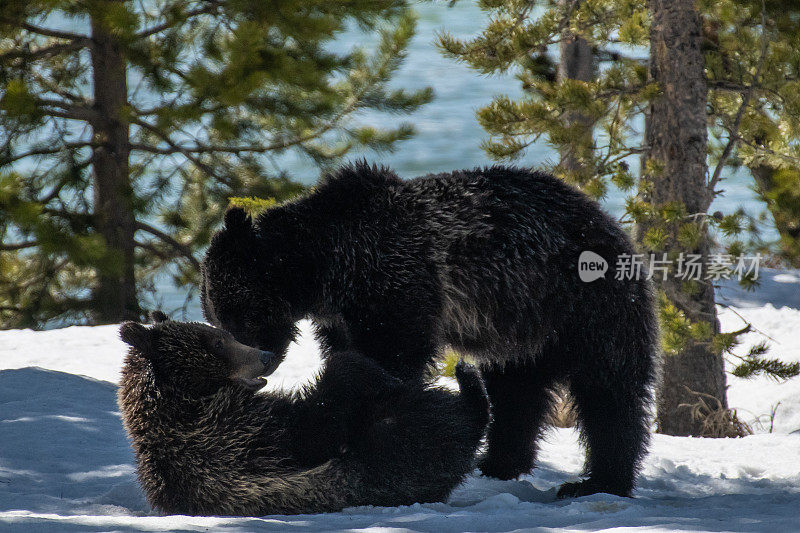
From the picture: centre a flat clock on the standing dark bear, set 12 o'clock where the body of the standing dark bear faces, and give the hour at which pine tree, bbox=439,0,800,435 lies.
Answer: The pine tree is roughly at 4 o'clock from the standing dark bear.

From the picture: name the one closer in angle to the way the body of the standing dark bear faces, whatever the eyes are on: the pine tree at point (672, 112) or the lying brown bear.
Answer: the lying brown bear

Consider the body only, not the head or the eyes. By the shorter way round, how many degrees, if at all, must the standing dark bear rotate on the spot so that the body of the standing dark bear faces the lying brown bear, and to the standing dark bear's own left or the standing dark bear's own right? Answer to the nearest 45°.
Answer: approximately 45° to the standing dark bear's own left

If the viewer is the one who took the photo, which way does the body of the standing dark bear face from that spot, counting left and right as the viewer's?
facing to the left of the viewer
